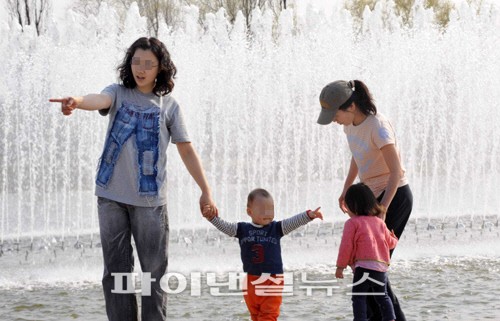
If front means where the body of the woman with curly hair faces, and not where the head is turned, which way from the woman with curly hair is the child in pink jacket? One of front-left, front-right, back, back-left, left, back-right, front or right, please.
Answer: left

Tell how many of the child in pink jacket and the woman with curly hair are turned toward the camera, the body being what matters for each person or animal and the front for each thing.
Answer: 1

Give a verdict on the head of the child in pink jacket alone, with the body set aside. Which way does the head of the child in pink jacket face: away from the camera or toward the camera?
away from the camera

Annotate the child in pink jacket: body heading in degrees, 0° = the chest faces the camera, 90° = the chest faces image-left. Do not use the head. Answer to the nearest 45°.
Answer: approximately 180°

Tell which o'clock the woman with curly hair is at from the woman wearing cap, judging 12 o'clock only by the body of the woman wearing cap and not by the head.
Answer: The woman with curly hair is roughly at 1 o'clock from the woman wearing cap.

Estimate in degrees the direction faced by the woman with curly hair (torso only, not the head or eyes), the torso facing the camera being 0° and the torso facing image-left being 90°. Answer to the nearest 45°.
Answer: approximately 0°

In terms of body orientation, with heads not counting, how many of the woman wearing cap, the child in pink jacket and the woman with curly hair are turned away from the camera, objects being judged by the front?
1

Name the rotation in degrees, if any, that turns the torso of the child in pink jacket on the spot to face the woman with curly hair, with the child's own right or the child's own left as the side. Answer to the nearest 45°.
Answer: approximately 90° to the child's own left

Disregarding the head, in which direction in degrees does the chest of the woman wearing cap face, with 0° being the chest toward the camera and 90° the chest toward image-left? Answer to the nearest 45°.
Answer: approximately 45°
